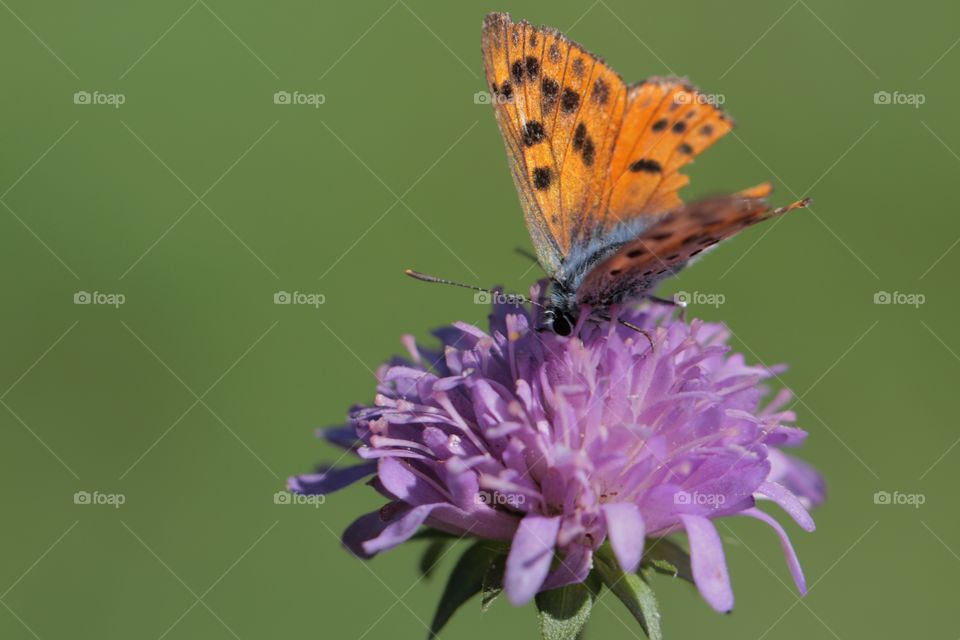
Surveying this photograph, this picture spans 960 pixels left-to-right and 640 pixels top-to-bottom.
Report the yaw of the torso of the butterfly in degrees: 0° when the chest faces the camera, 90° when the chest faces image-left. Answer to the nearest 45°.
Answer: approximately 45°
